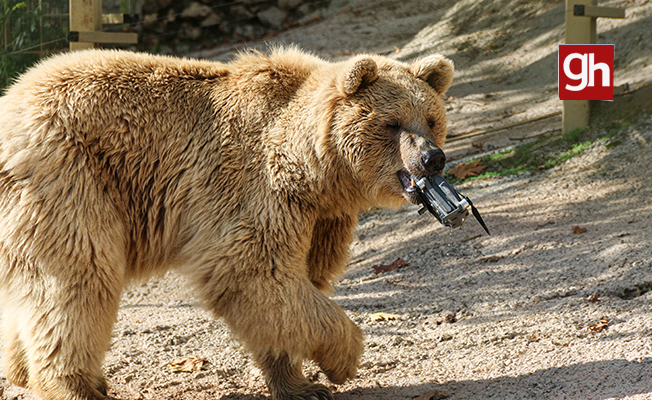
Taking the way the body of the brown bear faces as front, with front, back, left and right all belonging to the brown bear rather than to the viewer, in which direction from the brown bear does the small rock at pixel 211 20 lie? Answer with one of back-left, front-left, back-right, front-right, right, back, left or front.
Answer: left

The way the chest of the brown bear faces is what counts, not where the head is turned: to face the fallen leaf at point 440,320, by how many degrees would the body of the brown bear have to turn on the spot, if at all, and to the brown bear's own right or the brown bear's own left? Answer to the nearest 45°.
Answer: approximately 45° to the brown bear's own left

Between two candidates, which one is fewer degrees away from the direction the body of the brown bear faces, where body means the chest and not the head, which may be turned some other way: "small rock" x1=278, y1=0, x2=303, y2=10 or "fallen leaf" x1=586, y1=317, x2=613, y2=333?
the fallen leaf

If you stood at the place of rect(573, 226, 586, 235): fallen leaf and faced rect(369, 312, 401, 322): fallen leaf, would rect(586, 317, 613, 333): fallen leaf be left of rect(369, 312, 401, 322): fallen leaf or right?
left

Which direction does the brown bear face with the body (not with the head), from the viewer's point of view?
to the viewer's right

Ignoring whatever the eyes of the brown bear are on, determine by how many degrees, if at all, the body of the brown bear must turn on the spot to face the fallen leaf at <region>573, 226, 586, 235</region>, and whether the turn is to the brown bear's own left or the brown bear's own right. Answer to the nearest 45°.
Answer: approximately 45° to the brown bear's own left

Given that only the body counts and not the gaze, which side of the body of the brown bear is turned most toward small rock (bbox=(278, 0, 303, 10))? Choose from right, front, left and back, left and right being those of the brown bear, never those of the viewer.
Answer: left

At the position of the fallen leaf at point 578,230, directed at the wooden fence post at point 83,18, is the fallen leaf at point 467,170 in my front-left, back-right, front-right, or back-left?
front-right
